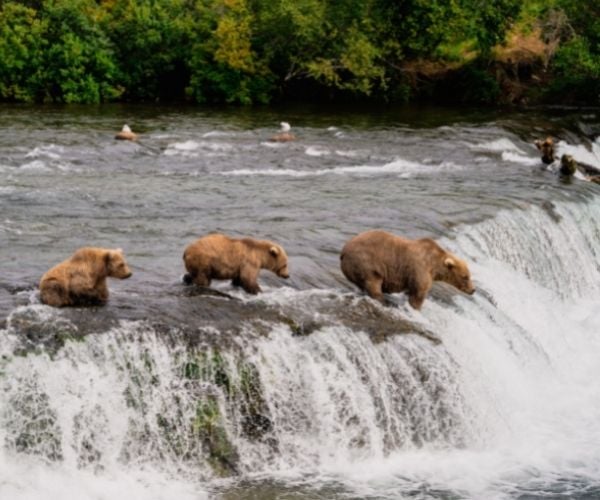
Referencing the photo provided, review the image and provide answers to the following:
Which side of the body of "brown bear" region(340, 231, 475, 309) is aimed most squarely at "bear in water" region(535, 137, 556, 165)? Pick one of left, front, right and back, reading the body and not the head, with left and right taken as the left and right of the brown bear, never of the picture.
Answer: left

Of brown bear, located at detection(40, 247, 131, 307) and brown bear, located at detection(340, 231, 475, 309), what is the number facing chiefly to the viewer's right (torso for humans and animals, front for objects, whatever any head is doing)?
2

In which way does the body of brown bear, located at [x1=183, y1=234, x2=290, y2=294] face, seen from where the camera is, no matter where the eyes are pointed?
to the viewer's right

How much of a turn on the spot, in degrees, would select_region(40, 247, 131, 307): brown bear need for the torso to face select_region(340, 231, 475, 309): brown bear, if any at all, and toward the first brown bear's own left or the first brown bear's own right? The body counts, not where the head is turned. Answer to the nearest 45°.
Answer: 0° — it already faces it

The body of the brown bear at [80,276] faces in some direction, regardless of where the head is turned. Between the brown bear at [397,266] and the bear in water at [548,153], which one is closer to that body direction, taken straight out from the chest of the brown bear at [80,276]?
the brown bear

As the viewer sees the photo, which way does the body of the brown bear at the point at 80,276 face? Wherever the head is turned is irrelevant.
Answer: to the viewer's right

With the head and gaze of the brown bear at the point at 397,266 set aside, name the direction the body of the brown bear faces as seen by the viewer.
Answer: to the viewer's right

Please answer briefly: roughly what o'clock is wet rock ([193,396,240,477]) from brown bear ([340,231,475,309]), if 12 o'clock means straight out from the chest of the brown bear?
The wet rock is roughly at 4 o'clock from the brown bear.

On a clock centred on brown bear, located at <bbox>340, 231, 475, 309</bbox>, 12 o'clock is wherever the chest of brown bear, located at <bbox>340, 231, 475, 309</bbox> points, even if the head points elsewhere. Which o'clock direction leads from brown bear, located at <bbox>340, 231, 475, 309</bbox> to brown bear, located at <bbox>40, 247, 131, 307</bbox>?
brown bear, located at <bbox>40, 247, 131, 307</bbox> is roughly at 5 o'clock from brown bear, located at <bbox>340, 231, 475, 309</bbox>.

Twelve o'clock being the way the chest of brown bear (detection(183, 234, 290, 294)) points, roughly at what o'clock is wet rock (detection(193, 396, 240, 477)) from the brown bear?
The wet rock is roughly at 3 o'clock from the brown bear.

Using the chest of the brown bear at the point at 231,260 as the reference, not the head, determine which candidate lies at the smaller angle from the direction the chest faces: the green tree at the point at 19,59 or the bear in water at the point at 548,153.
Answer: the bear in water
